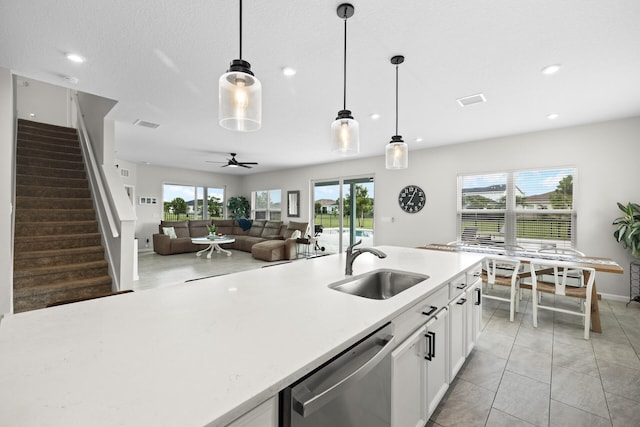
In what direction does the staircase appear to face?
toward the camera

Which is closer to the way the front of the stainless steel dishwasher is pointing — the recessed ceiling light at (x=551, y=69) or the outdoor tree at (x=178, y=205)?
the recessed ceiling light

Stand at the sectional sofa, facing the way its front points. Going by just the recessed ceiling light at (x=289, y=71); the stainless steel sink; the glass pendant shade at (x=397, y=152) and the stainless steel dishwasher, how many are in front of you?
4

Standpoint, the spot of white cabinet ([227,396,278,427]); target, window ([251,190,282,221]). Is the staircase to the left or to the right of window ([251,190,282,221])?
left

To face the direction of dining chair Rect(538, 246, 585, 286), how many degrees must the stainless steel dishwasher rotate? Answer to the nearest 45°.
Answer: approximately 90° to its left

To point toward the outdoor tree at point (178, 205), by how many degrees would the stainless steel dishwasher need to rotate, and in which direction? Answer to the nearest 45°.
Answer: approximately 180°

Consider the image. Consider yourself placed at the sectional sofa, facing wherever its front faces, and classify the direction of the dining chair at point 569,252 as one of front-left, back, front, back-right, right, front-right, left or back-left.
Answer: front-left

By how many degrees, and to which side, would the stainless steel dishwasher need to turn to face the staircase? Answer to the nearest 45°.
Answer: approximately 180°

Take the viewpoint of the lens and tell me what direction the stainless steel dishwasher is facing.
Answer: facing the viewer and to the right of the viewer

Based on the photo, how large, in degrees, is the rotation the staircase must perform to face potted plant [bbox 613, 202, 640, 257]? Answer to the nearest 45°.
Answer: approximately 45° to its left

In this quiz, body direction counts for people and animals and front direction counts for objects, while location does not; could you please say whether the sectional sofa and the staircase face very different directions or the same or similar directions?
same or similar directions

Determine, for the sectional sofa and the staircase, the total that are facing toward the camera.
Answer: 2

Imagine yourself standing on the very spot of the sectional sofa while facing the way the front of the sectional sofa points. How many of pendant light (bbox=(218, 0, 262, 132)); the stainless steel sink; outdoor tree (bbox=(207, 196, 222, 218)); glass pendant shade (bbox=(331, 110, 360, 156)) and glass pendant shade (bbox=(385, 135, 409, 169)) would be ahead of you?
4

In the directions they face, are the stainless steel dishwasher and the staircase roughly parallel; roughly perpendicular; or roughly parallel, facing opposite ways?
roughly parallel

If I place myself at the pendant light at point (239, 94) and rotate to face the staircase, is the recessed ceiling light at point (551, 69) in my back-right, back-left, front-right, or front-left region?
back-right
